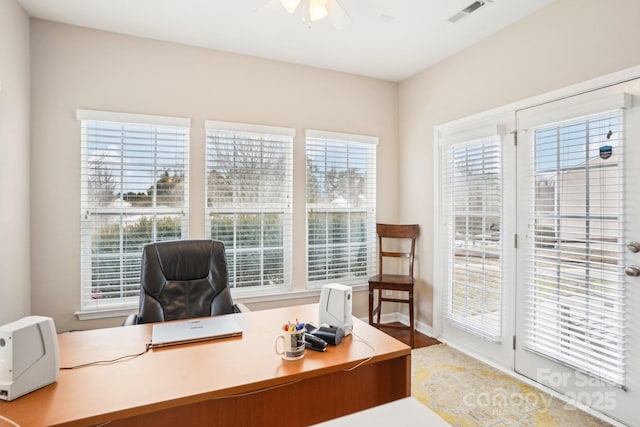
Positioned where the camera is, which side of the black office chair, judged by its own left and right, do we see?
front

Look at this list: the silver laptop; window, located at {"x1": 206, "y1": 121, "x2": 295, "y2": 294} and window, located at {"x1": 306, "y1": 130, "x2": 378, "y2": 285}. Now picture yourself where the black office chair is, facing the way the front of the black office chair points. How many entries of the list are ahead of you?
1

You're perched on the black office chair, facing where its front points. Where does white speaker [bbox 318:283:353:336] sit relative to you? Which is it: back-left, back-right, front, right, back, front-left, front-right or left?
front-left

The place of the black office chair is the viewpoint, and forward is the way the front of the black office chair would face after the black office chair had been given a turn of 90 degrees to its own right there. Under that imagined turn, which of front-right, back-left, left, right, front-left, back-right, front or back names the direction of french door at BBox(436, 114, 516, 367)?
back

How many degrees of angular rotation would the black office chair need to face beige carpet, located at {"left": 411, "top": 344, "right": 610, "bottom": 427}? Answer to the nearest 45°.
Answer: approximately 90° to its left

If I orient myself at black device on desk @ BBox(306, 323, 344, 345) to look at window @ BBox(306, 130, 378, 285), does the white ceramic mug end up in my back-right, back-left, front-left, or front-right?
back-left

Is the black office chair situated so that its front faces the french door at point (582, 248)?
no

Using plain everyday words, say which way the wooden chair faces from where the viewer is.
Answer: facing the viewer and to the left of the viewer

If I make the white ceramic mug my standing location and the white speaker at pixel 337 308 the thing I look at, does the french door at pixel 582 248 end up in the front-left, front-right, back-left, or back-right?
front-right

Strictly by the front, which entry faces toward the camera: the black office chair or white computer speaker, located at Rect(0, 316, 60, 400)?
the black office chair

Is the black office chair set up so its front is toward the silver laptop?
yes
